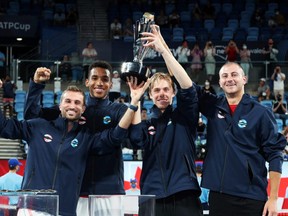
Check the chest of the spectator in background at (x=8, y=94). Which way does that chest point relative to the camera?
toward the camera

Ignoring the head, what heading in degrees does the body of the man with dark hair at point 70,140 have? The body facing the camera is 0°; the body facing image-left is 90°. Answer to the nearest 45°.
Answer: approximately 0°

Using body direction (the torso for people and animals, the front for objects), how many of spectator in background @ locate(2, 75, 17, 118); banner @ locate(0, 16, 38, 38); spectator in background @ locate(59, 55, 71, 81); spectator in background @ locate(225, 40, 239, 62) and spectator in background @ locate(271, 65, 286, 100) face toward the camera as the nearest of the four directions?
5

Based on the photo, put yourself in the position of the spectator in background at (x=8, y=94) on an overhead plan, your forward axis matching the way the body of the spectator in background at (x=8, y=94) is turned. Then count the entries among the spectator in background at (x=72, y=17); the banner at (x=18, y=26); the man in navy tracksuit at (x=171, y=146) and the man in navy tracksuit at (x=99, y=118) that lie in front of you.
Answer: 2

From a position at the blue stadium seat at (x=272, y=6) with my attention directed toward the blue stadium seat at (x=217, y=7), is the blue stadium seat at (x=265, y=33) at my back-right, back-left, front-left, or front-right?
front-left

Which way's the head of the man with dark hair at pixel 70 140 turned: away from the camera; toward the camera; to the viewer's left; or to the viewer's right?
toward the camera

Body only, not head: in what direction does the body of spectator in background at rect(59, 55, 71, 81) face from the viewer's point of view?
toward the camera

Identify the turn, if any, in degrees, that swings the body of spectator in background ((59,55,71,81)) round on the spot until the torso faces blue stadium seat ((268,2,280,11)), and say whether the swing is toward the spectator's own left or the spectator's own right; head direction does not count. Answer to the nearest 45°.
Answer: approximately 135° to the spectator's own left

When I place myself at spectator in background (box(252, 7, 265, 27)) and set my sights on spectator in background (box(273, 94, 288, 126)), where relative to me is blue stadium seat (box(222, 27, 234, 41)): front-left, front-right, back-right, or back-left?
front-right

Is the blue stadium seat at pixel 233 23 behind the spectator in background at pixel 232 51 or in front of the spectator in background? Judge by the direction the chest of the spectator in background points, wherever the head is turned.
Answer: behind

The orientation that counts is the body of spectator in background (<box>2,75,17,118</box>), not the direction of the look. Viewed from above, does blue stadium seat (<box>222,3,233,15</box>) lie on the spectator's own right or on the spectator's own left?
on the spectator's own left

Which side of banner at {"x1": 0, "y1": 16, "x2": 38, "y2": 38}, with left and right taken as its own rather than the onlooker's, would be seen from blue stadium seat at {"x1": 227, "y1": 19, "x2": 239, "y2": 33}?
left

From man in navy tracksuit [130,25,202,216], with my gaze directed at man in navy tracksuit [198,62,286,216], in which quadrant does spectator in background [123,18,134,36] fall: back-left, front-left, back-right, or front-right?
back-left

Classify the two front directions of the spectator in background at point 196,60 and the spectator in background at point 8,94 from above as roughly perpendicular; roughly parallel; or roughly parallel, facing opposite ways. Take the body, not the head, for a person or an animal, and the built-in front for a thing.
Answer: roughly parallel

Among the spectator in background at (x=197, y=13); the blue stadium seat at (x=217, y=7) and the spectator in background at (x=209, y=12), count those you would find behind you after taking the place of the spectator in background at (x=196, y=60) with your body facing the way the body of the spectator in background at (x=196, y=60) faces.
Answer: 3

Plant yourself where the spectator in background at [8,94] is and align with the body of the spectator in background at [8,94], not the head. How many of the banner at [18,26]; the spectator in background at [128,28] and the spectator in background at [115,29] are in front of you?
0

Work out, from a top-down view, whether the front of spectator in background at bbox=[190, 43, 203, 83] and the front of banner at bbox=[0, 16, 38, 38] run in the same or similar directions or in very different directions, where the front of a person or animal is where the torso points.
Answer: same or similar directions

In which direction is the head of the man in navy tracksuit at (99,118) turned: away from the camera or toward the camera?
toward the camera
